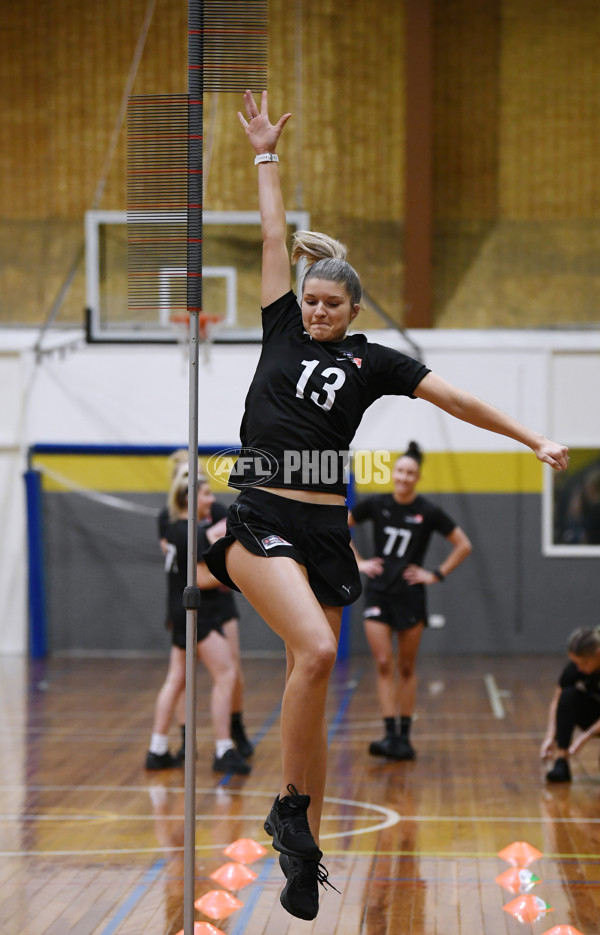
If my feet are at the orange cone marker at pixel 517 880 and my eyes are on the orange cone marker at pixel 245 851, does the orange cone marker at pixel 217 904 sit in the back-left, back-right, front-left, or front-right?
front-left

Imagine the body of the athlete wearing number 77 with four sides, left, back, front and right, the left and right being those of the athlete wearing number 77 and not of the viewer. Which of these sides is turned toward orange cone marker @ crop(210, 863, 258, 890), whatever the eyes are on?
front

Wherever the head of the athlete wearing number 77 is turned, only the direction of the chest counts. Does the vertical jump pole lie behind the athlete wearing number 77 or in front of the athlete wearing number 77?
in front

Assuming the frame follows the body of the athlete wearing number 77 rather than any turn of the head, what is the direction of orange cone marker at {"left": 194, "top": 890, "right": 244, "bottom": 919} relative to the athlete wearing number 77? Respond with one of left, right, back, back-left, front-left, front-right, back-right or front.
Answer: front

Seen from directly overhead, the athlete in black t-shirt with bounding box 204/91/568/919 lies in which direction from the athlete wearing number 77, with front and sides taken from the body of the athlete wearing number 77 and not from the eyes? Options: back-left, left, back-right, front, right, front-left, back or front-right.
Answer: front

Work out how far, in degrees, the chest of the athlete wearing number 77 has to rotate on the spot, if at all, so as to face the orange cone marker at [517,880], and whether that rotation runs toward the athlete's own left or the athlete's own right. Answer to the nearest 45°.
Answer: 0° — they already face it

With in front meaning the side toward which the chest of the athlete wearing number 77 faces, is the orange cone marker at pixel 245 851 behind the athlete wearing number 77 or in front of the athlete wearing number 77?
in front

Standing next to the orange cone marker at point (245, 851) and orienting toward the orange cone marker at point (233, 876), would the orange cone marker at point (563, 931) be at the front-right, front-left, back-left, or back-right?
front-left

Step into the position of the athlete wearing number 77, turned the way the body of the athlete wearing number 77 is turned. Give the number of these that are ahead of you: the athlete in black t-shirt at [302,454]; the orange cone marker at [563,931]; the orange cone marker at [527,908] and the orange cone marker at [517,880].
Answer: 4

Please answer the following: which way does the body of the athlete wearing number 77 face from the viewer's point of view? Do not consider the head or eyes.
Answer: toward the camera

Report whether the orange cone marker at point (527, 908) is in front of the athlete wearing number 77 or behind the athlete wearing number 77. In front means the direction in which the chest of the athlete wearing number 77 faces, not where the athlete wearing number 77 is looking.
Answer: in front
